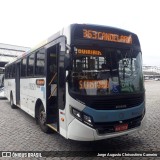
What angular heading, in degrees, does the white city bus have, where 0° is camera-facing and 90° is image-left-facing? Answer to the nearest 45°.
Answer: approximately 315°
